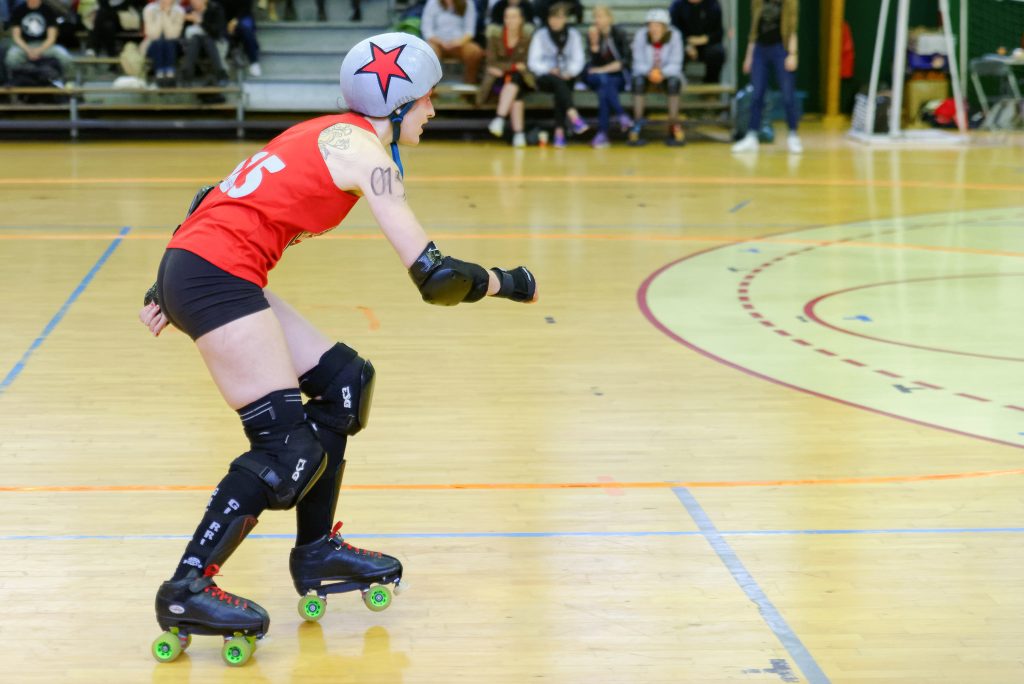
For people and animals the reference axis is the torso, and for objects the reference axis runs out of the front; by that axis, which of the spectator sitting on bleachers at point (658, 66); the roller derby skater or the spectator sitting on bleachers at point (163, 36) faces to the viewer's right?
the roller derby skater

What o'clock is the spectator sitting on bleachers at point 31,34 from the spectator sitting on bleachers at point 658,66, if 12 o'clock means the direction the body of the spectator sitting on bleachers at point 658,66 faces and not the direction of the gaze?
the spectator sitting on bleachers at point 31,34 is roughly at 3 o'clock from the spectator sitting on bleachers at point 658,66.

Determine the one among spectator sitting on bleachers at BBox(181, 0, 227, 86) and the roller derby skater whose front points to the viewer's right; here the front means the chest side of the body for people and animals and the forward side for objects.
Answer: the roller derby skater

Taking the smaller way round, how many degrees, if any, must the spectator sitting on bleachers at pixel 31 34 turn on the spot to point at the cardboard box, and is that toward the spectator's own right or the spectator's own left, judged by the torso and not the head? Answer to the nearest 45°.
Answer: approximately 90° to the spectator's own left

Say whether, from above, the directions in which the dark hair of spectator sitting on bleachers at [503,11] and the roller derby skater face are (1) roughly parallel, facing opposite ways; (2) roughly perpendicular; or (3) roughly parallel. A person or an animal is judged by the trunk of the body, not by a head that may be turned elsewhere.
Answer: roughly perpendicular

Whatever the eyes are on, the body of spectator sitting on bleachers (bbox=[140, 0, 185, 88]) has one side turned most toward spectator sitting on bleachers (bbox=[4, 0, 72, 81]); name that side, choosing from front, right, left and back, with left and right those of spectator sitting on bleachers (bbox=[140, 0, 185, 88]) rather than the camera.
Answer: right

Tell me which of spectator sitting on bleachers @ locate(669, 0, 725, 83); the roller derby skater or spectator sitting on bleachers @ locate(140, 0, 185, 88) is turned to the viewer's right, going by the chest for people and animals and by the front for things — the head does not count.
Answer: the roller derby skater

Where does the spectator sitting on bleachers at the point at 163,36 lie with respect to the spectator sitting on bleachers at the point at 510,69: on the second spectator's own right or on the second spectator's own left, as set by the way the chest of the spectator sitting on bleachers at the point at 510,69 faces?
on the second spectator's own right

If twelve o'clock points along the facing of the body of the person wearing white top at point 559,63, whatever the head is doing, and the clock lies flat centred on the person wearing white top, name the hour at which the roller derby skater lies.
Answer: The roller derby skater is roughly at 12 o'clock from the person wearing white top.

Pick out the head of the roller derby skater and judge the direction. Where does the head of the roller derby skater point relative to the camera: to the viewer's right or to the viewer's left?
to the viewer's right
